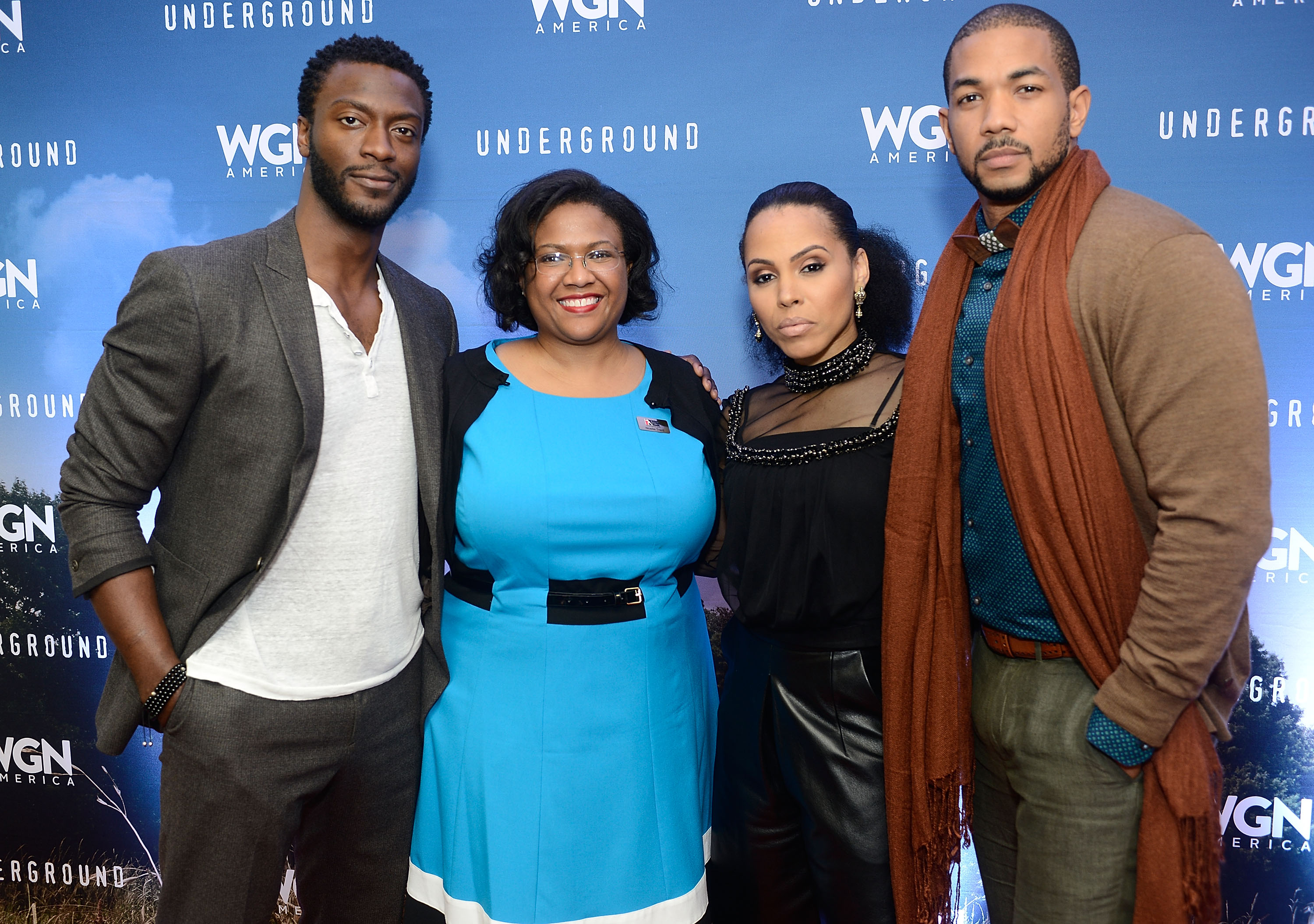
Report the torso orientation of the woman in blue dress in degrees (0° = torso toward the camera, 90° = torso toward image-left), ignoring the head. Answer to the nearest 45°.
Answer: approximately 0°
